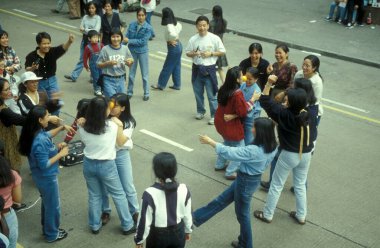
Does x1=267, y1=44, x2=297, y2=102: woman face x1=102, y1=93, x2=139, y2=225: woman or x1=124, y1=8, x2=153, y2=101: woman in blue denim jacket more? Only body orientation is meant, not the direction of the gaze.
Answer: the woman

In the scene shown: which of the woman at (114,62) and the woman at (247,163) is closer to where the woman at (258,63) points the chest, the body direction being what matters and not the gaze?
the woman at (247,163)

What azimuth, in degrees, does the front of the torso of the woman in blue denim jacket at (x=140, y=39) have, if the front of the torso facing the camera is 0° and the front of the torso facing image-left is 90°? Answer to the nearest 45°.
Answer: approximately 0°

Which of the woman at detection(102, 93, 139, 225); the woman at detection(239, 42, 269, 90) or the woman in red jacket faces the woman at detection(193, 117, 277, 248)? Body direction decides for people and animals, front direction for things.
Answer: the woman at detection(239, 42, 269, 90)

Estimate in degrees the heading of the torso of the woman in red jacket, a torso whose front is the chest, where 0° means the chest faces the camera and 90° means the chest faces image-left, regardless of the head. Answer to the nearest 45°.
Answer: approximately 225°

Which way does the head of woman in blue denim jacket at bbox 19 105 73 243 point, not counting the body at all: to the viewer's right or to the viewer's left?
to the viewer's right

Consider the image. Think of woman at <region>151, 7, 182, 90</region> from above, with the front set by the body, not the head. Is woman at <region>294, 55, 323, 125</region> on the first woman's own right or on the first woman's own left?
on the first woman's own left
